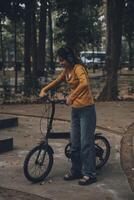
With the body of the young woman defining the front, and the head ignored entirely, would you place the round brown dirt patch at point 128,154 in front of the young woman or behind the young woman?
behind

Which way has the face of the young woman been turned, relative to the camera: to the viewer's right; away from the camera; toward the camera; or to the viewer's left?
to the viewer's left

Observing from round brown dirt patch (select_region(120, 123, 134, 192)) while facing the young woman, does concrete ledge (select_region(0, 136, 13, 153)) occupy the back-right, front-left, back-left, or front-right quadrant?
front-right

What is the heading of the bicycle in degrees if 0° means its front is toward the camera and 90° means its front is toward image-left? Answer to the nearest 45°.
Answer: approximately 45°

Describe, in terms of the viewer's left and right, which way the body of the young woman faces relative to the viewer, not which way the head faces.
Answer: facing the viewer and to the left of the viewer

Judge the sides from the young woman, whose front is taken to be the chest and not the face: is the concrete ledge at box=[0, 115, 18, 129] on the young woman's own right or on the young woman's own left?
on the young woman's own right

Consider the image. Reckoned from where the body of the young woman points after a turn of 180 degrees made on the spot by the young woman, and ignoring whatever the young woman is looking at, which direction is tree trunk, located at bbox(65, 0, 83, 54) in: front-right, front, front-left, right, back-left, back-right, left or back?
front-left

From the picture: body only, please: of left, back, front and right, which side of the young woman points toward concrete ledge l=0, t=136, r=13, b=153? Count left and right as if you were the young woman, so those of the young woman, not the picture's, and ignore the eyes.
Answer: right

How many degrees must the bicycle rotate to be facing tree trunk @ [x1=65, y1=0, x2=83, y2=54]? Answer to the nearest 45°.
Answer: approximately 135° to its right
